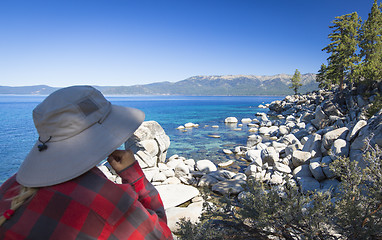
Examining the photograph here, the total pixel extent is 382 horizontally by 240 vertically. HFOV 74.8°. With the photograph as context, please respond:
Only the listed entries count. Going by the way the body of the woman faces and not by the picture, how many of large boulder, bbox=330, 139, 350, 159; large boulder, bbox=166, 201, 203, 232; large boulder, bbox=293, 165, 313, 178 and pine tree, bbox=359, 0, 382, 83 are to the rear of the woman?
0

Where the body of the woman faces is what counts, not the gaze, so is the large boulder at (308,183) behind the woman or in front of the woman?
in front

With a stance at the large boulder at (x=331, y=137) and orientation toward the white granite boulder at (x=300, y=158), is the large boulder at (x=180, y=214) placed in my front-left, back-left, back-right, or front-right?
front-left

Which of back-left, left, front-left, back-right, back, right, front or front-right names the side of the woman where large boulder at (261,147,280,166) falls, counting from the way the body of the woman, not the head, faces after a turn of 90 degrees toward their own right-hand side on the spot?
left

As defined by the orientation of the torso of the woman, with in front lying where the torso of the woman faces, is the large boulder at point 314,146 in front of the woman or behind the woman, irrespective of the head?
in front

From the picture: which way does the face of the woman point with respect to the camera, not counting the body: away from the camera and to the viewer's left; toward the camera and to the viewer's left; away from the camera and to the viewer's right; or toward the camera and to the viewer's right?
away from the camera and to the viewer's right

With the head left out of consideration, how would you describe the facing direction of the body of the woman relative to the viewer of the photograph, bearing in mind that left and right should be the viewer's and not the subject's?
facing away from the viewer and to the right of the viewer

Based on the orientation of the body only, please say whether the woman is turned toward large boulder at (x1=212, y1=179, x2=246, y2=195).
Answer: yes

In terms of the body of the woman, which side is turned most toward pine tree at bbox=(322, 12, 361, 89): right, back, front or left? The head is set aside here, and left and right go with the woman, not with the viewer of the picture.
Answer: front

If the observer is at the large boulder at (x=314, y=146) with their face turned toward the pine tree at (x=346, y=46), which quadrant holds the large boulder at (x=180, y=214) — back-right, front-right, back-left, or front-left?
back-left

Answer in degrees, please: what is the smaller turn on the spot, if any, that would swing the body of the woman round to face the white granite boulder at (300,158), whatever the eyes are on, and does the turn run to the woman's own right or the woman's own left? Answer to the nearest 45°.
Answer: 0° — they already face it
